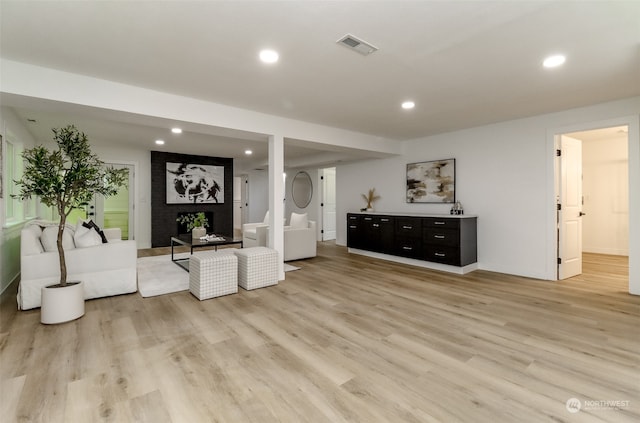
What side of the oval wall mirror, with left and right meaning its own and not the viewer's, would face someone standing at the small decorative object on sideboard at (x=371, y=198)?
left

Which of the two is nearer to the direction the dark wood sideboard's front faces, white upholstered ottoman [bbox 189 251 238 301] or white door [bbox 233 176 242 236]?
the white upholstered ottoman

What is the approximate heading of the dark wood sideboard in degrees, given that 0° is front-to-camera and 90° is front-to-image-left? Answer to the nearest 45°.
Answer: approximately 45°

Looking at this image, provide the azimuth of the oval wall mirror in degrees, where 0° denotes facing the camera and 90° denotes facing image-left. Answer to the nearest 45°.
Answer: approximately 315°

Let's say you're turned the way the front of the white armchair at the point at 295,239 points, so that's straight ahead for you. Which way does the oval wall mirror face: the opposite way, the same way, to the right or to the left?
to the left

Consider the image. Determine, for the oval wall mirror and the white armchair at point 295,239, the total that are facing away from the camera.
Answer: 0

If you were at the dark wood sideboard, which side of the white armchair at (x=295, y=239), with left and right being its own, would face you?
left

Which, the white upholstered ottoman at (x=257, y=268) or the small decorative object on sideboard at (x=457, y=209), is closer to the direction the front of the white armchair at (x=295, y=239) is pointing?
the white upholstered ottoman

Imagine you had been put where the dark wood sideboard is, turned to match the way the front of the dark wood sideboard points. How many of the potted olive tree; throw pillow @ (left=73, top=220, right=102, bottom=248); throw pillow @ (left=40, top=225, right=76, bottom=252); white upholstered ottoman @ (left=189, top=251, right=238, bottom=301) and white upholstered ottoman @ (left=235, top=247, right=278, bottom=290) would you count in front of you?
5

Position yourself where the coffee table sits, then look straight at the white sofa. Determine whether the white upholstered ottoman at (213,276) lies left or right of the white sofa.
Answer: left

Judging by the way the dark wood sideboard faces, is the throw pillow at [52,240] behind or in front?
in front

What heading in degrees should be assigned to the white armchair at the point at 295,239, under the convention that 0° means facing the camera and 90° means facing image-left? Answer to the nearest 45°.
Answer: approximately 45°
